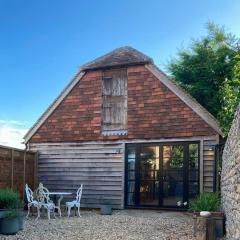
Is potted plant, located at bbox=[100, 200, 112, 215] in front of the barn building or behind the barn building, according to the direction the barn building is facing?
in front

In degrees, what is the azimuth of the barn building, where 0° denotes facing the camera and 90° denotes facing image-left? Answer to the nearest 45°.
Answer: approximately 0°

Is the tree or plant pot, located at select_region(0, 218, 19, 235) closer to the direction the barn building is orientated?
the plant pot

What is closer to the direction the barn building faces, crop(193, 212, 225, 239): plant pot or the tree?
the plant pot

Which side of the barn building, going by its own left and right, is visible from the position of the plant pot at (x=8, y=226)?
front

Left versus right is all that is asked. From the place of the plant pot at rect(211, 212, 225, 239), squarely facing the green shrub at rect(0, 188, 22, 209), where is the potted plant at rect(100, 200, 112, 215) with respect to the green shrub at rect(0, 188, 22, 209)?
right
